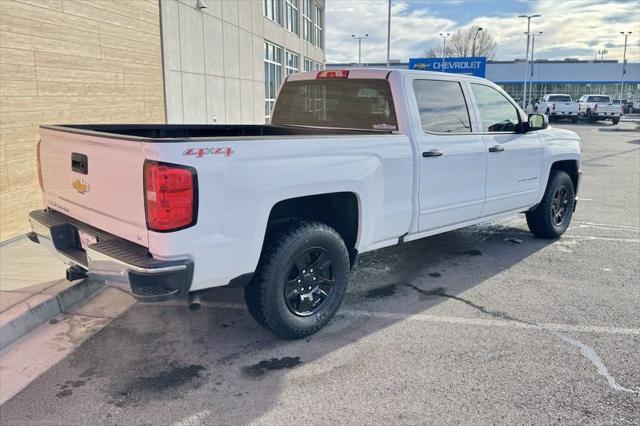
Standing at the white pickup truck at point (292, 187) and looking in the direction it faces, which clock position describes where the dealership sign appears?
The dealership sign is roughly at 11 o'clock from the white pickup truck.

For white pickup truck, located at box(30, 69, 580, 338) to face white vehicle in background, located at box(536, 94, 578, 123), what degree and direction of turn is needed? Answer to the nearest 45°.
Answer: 0° — it already faces it

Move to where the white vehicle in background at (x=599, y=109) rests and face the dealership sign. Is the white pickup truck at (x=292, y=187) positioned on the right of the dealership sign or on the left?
left

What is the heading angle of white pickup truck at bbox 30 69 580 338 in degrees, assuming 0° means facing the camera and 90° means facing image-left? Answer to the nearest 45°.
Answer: approximately 225°

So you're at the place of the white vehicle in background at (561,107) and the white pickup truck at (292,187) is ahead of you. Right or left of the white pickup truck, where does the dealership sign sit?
right

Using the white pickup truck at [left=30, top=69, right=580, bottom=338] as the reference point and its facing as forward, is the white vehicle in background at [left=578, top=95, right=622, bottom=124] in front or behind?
in front
